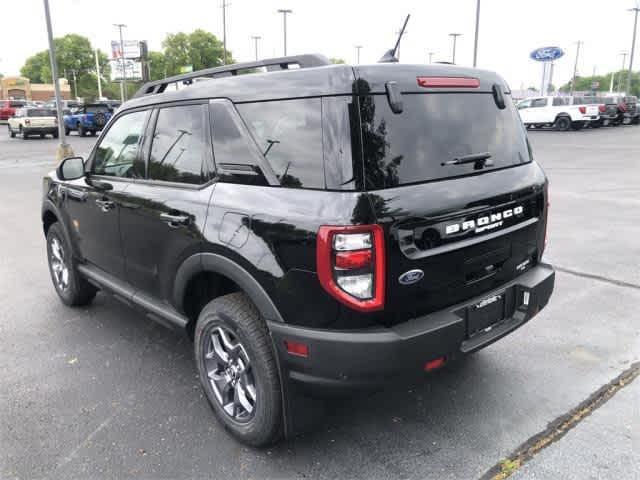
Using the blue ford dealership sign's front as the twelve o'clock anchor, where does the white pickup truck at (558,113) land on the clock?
The white pickup truck is roughly at 12 o'clock from the blue ford dealership sign.

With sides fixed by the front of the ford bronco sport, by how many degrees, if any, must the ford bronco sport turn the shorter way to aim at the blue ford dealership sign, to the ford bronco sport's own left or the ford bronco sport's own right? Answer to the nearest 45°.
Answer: approximately 90° to the ford bronco sport's own right

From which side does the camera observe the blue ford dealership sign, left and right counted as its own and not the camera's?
front

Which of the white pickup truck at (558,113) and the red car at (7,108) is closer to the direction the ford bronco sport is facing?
the red car

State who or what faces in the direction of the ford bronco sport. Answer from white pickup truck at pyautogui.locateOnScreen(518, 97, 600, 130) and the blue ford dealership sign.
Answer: the blue ford dealership sign

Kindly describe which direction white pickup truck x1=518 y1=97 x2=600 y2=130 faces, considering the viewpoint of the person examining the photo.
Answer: facing away from the viewer and to the left of the viewer

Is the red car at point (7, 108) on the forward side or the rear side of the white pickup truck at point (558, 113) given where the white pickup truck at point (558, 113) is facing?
on the forward side

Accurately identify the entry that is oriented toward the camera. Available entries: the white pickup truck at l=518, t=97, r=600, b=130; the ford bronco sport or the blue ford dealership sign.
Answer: the blue ford dealership sign

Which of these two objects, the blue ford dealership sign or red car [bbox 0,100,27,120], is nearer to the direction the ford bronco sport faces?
the red car

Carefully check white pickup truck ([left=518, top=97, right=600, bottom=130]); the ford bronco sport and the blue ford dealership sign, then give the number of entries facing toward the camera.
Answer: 1

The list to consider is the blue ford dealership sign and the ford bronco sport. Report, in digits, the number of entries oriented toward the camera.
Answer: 1

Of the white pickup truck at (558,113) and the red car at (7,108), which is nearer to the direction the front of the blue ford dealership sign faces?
the white pickup truck

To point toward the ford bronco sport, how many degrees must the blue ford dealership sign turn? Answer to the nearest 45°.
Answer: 0° — it already faces it

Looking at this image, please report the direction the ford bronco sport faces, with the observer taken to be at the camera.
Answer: facing away from the viewer and to the left of the viewer
